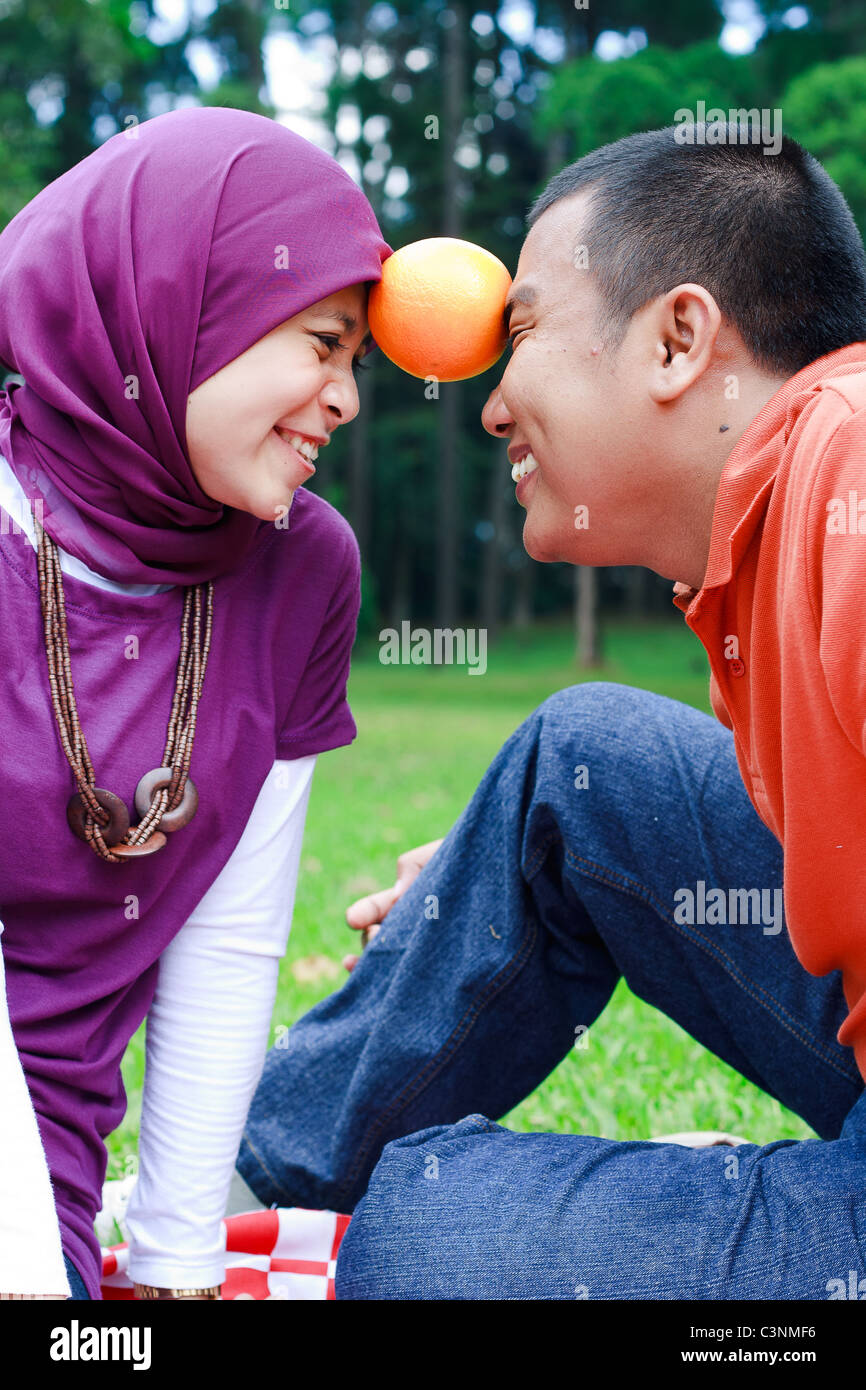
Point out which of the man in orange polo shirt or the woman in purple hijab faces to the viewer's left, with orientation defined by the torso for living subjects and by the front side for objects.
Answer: the man in orange polo shirt

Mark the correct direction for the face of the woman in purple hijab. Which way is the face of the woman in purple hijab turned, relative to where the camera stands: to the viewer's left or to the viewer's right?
to the viewer's right

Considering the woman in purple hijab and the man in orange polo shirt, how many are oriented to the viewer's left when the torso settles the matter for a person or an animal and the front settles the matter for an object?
1

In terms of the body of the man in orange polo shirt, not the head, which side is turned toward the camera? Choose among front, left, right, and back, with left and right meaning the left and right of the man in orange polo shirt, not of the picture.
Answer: left

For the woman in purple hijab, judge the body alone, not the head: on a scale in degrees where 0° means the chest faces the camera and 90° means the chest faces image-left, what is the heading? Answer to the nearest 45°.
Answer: approximately 315°

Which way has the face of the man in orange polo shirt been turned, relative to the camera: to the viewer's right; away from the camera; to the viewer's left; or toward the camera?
to the viewer's left
